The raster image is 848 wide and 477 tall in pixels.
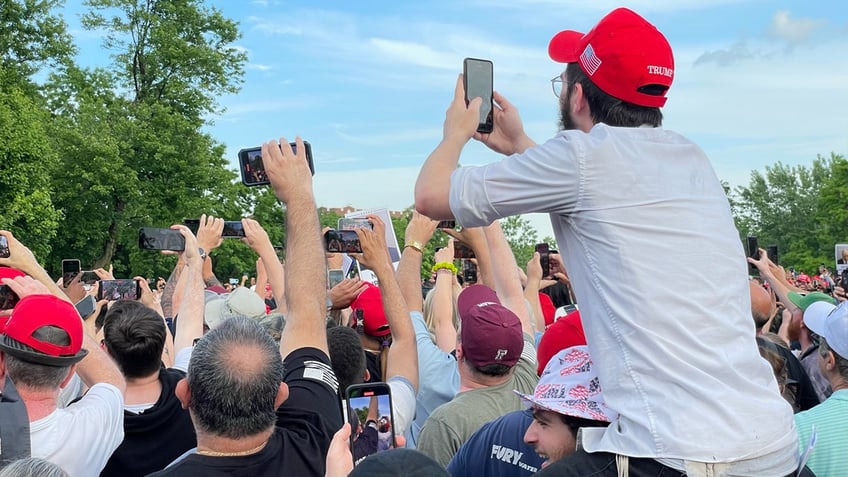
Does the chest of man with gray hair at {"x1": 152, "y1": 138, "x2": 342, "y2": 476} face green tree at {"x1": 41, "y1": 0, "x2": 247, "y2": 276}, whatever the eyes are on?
yes

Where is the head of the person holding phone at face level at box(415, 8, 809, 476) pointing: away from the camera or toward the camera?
away from the camera

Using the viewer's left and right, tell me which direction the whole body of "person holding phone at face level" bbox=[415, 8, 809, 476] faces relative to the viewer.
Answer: facing away from the viewer and to the left of the viewer

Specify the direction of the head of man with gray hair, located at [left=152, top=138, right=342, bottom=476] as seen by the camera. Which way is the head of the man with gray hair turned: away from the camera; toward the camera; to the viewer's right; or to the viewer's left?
away from the camera

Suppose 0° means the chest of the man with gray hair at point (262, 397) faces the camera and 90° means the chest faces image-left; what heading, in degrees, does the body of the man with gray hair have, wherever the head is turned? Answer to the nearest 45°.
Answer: approximately 180°

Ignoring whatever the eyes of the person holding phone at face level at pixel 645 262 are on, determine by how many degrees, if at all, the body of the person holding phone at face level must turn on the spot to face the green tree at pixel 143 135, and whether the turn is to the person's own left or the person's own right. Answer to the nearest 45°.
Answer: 0° — they already face it

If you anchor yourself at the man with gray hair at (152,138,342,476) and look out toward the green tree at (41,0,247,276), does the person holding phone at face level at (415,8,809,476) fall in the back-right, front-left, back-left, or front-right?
back-right

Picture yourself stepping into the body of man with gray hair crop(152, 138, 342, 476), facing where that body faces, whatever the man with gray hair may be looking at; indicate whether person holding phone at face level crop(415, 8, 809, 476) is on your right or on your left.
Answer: on your right

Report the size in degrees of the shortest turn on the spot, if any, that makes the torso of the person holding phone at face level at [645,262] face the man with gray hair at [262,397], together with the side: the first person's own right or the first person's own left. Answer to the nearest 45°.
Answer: approximately 45° to the first person's own left
